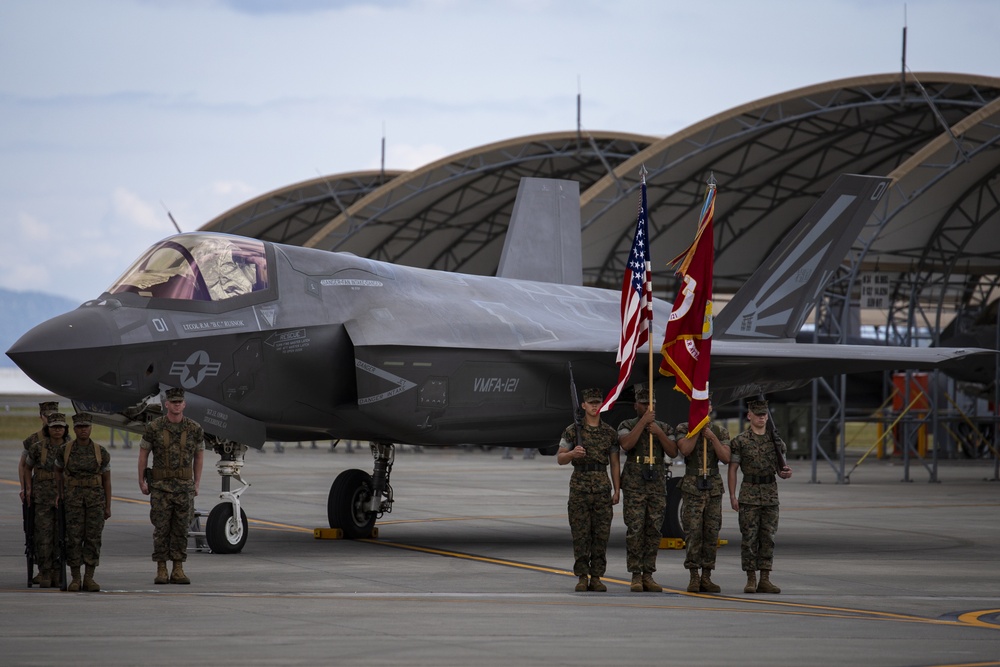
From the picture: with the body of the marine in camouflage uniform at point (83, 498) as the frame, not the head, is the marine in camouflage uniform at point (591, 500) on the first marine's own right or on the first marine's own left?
on the first marine's own left

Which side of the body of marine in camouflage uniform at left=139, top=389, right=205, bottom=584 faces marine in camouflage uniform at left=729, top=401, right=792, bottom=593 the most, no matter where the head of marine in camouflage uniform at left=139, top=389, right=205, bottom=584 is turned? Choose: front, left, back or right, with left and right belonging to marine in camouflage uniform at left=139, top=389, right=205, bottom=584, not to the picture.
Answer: left

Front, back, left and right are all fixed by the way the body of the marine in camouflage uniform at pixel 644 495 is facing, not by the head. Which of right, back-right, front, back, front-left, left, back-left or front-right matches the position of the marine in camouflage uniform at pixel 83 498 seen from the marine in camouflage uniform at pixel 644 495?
right

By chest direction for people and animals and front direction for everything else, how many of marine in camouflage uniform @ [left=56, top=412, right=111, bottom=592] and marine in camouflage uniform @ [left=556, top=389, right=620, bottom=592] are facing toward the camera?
2

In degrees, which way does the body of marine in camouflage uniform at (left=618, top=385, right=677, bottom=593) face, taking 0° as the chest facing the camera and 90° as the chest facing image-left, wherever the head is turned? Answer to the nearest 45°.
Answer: approximately 0°
